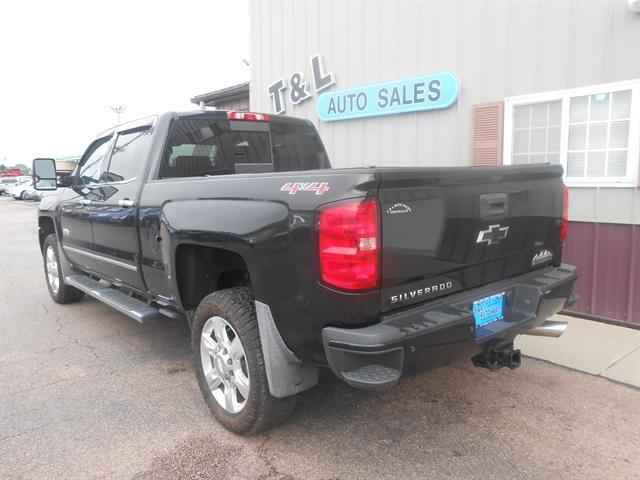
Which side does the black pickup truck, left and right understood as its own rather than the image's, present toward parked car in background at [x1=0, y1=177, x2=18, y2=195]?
front

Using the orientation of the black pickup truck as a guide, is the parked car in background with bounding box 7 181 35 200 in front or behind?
in front

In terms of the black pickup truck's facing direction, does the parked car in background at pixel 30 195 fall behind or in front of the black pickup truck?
in front

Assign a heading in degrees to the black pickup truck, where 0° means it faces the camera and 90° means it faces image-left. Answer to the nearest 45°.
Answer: approximately 135°
